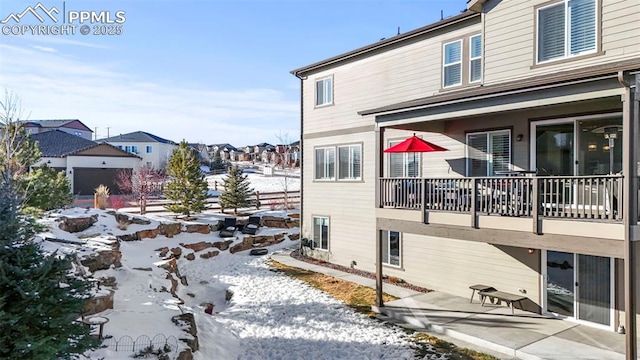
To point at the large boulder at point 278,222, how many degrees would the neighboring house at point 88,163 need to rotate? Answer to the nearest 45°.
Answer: approximately 45° to its left

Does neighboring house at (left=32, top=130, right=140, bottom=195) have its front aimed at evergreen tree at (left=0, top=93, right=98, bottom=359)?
yes

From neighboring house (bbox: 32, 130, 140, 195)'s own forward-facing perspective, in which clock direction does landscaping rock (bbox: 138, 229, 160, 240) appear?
The landscaping rock is roughly at 12 o'clock from the neighboring house.

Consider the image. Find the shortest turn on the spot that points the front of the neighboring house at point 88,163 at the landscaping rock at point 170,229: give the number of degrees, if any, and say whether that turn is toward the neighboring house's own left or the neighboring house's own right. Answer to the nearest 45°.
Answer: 0° — it already faces it

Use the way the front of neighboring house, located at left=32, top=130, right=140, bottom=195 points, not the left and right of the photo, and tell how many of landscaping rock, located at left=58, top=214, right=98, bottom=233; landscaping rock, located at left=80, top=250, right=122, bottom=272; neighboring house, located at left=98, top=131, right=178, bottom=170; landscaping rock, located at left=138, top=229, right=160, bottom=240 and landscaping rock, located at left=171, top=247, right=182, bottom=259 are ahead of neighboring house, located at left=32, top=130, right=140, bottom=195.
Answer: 4

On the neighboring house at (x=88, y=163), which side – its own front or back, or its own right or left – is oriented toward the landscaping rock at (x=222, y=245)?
front

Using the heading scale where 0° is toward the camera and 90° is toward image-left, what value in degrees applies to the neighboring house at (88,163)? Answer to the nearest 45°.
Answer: approximately 0°

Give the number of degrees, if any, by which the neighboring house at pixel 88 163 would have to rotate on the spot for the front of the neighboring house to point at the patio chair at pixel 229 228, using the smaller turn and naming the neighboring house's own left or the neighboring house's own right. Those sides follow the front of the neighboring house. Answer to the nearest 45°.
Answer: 0° — it already faces it

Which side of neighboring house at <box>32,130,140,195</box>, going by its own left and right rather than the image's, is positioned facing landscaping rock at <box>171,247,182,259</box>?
front

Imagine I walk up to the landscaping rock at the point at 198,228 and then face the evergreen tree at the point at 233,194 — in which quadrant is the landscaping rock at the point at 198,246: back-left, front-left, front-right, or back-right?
back-right

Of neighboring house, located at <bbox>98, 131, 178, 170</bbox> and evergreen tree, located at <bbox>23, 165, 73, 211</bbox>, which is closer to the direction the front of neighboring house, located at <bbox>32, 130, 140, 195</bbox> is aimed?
the evergreen tree

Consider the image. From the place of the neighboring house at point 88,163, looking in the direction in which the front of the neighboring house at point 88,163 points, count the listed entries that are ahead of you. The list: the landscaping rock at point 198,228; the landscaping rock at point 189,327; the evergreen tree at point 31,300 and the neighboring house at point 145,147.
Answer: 3

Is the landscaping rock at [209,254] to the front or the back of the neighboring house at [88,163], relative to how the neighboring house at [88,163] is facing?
to the front
